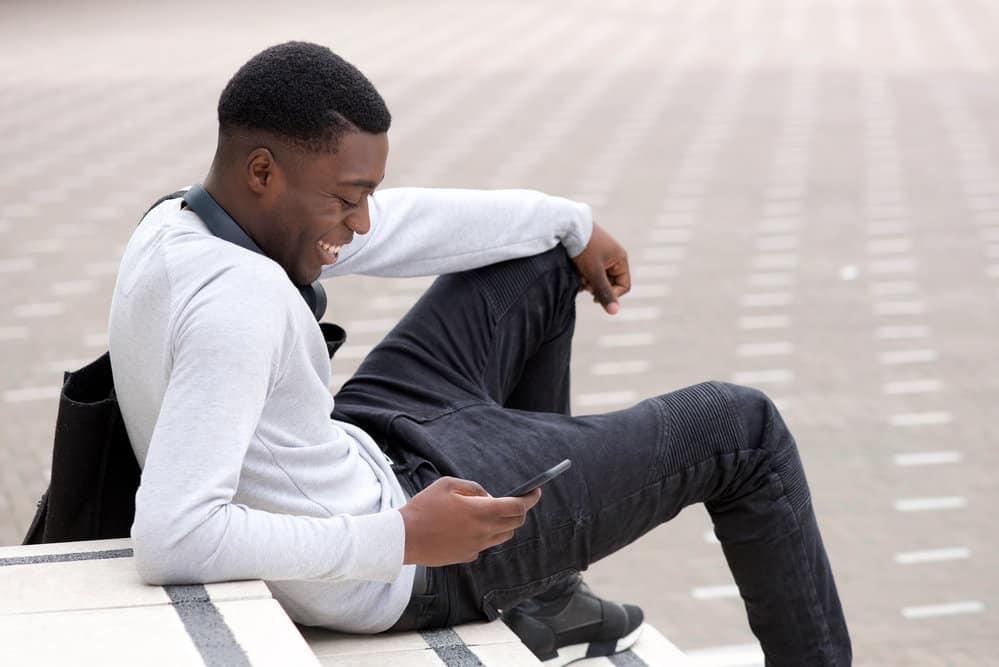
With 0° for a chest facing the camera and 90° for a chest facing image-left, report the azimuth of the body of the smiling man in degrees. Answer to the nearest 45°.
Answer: approximately 270°
